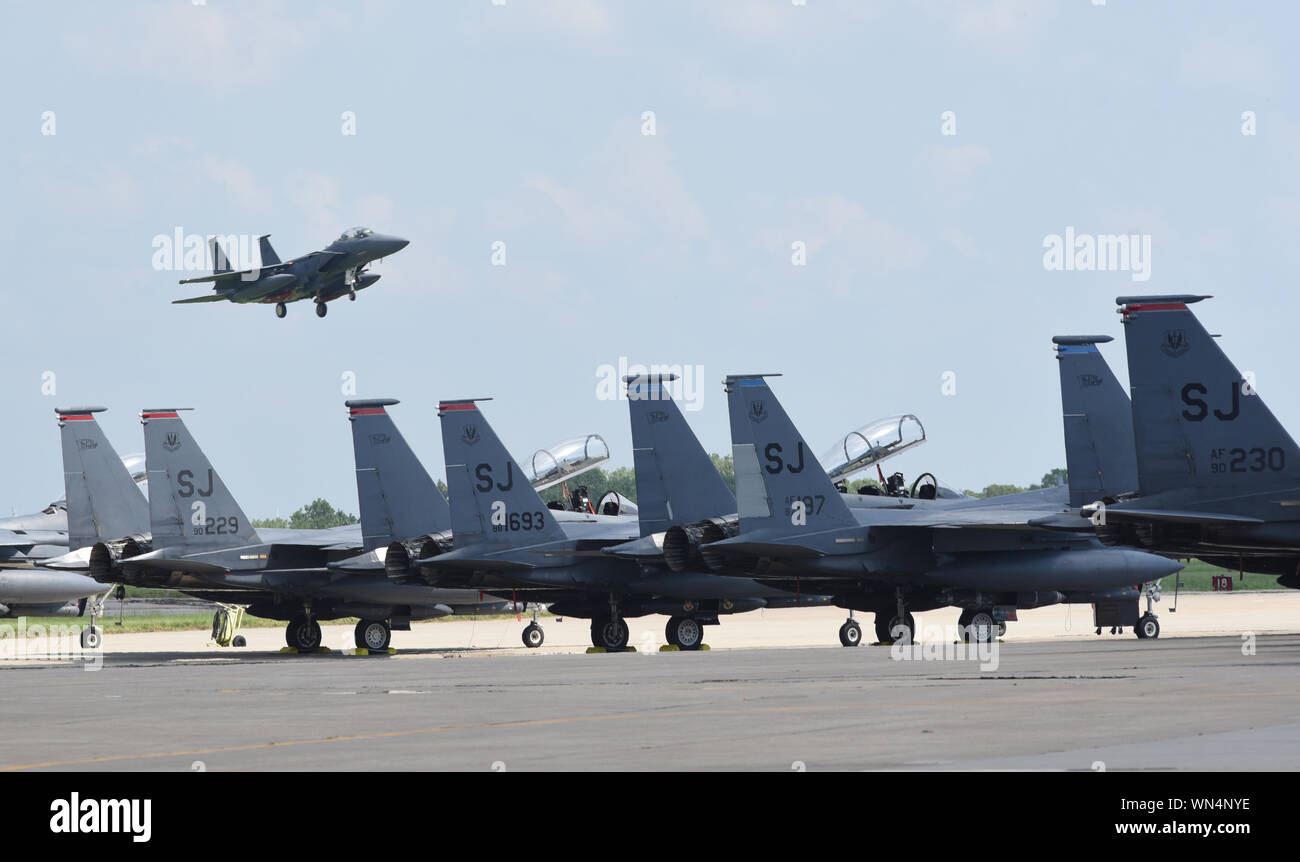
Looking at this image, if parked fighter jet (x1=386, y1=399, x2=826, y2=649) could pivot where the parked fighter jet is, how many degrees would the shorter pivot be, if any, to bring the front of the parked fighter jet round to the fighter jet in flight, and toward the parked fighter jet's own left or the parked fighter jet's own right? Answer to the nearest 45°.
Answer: approximately 90° to the parked fighter jet's own left

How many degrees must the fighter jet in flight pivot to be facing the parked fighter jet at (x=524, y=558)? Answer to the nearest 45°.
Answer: approximately 45° to its right

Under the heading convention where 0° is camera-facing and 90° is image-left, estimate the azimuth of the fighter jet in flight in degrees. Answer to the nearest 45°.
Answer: approximately 315°

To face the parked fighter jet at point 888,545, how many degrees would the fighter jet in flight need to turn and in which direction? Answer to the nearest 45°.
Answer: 0° — it already faces it

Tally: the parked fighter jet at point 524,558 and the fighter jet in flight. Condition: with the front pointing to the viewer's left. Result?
0

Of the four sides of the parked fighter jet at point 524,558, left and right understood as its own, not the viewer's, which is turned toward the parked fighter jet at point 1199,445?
right

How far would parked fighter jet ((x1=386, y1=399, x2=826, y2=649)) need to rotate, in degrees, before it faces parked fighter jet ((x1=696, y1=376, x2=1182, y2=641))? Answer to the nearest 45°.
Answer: approximately 45° to its right

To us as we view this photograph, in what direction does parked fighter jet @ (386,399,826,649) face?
facing away from the viewer and to the right of the viewer

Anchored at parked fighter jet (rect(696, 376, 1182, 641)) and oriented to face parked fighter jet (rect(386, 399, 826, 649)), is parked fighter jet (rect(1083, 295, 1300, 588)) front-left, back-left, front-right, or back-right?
back-left
